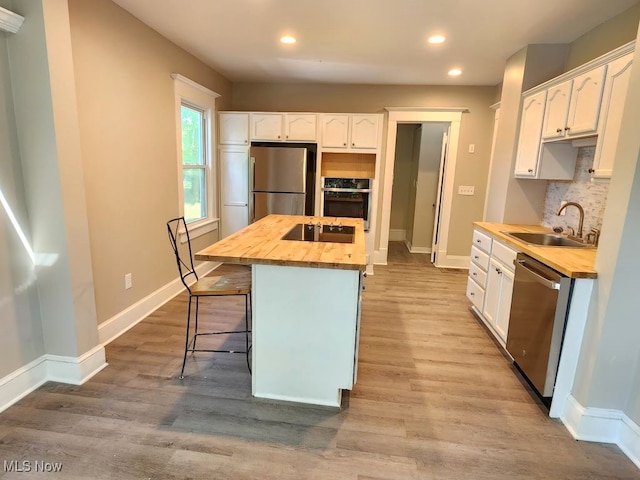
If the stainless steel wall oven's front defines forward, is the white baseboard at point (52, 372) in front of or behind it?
in front

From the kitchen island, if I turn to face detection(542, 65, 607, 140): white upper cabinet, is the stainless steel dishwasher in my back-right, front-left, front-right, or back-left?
front-right

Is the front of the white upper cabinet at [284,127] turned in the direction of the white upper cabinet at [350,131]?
no

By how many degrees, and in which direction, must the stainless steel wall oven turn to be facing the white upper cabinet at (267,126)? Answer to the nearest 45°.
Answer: approximately 90° to its right

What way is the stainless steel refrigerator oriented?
toward the camera

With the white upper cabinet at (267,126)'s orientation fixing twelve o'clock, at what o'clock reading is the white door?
The white door is roughly at 9 o'clock from the white upper cabinet.

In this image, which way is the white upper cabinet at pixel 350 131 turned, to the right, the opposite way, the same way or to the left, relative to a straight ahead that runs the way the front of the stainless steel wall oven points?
the same way

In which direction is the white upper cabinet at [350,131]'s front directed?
toward the camera

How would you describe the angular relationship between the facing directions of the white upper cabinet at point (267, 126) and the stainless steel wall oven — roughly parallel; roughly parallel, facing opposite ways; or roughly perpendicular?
roughly parallel

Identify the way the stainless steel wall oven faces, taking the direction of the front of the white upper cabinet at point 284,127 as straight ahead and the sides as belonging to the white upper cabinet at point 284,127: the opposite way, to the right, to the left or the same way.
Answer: the same way

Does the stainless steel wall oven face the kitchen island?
yes

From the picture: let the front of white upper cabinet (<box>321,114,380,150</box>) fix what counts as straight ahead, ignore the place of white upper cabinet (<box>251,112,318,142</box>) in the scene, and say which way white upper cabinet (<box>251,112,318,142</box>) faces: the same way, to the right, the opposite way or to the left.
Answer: the same way

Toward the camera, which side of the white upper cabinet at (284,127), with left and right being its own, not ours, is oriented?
front

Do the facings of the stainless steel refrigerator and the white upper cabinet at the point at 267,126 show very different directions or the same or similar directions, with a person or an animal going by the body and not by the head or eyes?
same or similar directions

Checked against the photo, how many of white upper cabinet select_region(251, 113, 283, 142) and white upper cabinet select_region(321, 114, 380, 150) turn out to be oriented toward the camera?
2

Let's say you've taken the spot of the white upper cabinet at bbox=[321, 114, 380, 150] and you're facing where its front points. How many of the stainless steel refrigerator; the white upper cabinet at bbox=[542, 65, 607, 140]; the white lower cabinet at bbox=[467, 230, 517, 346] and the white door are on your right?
1

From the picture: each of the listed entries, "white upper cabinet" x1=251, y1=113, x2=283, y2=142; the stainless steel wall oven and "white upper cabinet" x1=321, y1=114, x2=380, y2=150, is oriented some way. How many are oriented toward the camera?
3

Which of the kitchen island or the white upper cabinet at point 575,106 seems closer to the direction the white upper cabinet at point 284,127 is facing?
the kitchen island

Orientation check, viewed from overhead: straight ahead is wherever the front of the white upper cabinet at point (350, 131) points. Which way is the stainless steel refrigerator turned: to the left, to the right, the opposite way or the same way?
the same way
